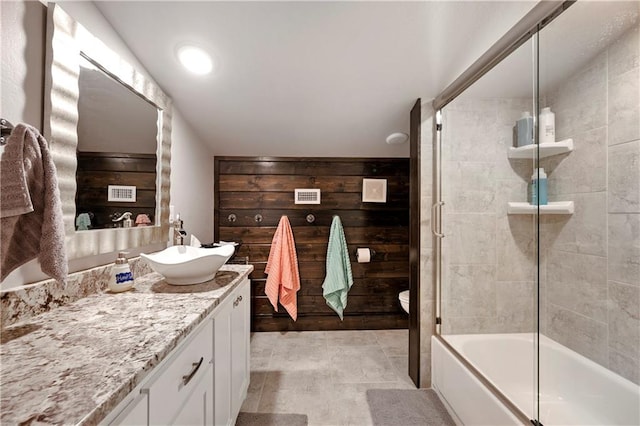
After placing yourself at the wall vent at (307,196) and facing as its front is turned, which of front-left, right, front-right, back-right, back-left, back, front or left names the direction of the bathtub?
front-left

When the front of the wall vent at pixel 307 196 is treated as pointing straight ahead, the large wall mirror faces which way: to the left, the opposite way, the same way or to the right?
to the left

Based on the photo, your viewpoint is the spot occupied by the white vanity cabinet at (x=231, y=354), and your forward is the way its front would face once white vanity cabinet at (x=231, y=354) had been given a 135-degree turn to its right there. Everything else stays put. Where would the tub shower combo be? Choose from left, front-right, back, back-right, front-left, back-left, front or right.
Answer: back-left

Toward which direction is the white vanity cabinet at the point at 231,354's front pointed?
to the viewer's right

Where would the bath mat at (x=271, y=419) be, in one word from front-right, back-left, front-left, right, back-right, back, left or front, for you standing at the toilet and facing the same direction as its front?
front-left

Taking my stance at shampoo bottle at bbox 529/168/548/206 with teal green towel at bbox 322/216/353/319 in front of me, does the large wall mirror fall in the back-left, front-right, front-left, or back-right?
front-left

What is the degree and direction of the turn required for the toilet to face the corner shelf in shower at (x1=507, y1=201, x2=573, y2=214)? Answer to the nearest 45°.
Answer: approximately 135° to its left

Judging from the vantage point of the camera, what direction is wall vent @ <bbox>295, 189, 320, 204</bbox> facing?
facing the viewer
